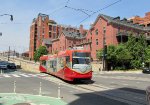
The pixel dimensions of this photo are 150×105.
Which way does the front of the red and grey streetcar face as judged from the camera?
facing the viewer and to the right of the viewer
